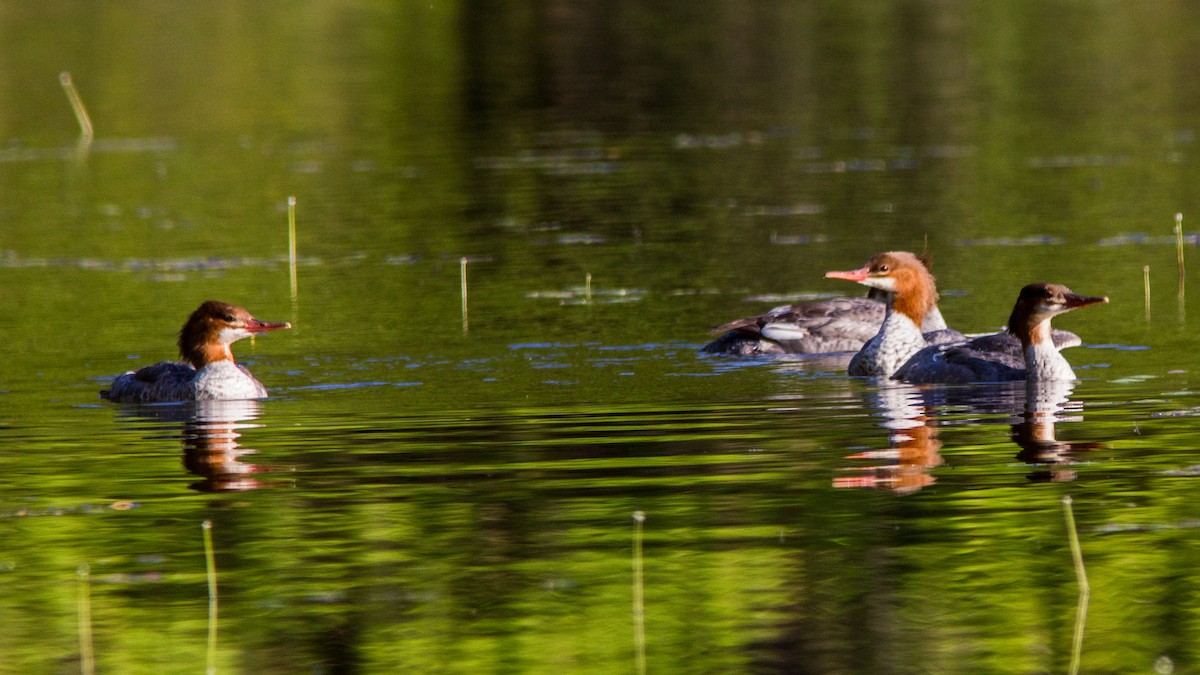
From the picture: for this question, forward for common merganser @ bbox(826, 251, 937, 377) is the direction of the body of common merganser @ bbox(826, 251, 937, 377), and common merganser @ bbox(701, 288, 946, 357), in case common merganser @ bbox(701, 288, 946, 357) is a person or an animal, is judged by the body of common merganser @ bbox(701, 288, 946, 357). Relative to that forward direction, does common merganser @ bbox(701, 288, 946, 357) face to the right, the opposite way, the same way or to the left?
the opposite way

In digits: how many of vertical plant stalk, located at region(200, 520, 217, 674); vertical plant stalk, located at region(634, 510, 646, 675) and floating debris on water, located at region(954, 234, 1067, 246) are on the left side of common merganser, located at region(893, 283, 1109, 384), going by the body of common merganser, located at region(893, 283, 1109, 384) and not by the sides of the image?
1

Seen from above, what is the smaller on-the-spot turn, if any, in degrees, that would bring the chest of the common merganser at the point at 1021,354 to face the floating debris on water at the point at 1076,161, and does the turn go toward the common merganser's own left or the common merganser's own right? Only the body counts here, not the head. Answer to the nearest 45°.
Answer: approximately 90° to the common merganser's own left

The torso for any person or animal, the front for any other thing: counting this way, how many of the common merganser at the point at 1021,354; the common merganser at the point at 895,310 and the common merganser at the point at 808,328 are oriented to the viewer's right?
2

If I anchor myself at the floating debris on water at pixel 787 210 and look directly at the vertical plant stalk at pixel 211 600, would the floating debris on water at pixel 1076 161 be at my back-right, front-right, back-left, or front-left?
back-left

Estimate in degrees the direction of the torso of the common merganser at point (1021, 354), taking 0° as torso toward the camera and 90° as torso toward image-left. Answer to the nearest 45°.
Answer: approximately 270°

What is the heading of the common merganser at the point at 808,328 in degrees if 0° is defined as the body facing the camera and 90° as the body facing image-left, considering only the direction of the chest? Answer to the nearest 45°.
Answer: approximately 270°
